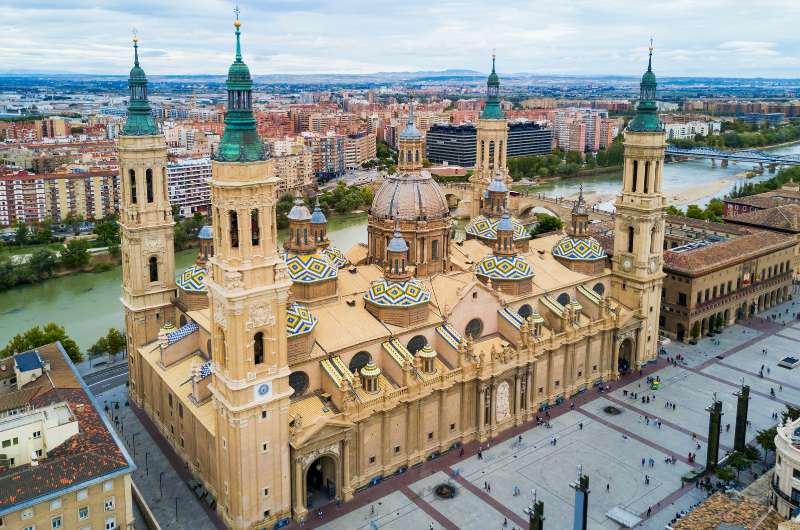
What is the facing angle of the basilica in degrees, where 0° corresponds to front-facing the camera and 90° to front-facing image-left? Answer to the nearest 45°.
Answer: approximately 315°

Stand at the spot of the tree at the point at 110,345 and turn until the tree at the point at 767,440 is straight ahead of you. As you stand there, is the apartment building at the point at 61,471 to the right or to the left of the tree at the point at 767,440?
right

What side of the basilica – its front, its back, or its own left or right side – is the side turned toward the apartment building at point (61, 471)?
right

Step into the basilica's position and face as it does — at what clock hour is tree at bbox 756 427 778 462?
The tree is roughly at 11 o'clock from the basilica.

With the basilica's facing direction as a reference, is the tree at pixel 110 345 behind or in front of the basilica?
behind

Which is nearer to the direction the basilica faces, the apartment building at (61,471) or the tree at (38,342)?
the apartment building
